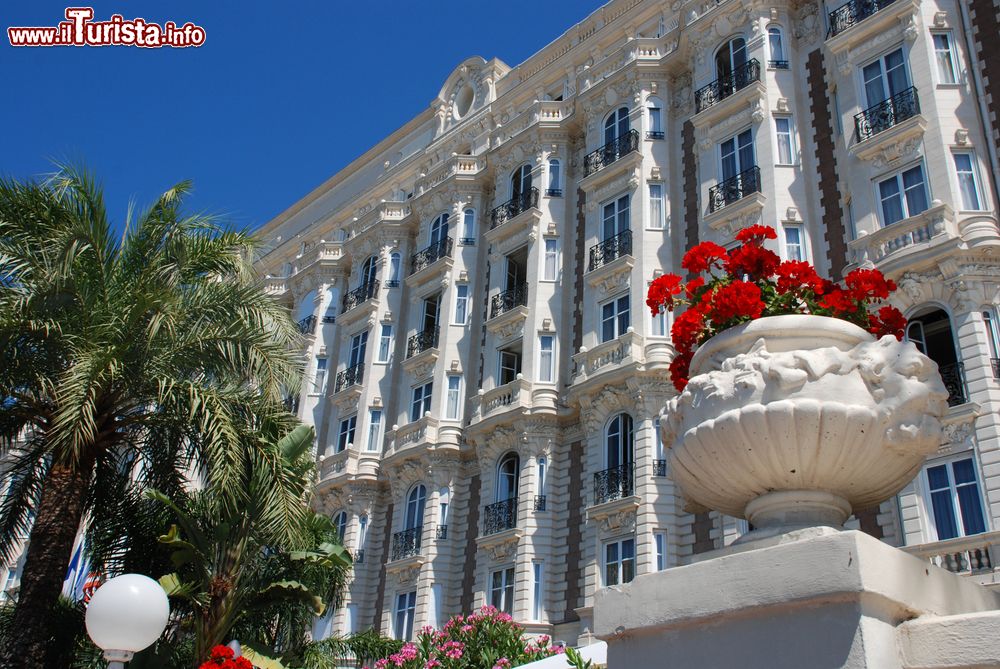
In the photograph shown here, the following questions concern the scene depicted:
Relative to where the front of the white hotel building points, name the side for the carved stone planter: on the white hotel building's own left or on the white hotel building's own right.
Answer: on the white hotel building's own left

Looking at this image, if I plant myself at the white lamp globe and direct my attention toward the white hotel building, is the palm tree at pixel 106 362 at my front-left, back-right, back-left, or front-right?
front-left

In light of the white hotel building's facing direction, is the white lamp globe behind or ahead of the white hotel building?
ahead

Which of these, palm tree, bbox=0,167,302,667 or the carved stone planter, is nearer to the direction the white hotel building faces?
the palm tree

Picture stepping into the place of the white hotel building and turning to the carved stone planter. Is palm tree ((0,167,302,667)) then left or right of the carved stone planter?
right

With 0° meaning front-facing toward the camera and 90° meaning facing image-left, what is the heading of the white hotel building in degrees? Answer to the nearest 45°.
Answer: approximately 45°

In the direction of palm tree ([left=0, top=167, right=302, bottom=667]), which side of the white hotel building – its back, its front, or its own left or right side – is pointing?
front
